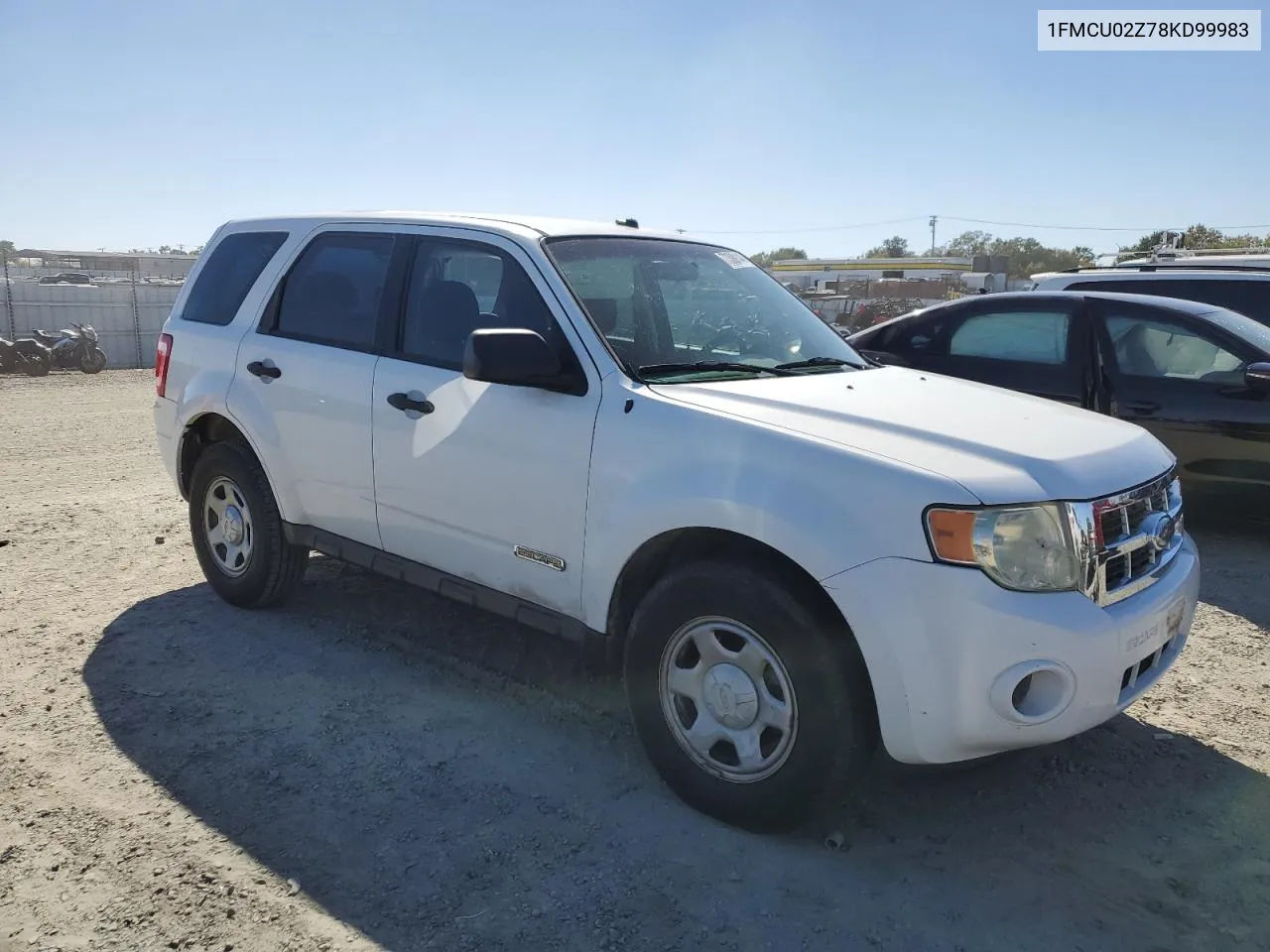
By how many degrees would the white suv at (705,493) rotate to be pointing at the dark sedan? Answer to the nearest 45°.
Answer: approximately 90° to its left

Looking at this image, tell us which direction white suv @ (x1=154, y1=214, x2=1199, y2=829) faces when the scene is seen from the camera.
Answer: facing the viewer and to the right of the viewer

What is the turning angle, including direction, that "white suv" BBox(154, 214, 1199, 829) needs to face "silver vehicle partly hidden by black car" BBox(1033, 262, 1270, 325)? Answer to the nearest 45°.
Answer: approximately 90° to its left

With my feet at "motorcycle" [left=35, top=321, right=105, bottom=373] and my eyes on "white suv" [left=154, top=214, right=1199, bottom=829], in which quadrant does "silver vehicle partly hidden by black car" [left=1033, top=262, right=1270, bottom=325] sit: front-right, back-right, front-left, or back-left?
front-left

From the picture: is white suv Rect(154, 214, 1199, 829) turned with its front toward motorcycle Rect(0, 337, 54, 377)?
no

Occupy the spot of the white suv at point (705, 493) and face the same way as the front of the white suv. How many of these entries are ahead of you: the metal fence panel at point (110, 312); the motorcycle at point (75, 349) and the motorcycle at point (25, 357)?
0

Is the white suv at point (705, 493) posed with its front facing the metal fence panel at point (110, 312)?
no

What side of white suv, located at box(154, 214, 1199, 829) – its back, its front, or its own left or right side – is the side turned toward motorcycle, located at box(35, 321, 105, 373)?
back
